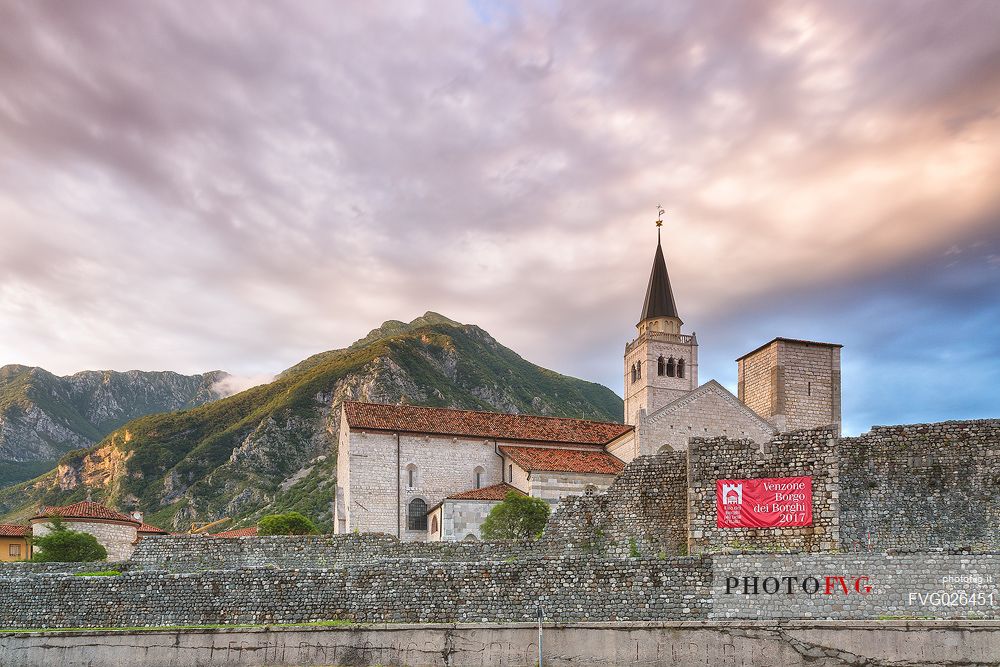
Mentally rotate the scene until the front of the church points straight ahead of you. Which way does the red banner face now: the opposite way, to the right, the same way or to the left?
to the left

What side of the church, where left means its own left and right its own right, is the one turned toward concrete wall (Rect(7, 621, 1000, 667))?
left

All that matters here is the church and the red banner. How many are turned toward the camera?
1

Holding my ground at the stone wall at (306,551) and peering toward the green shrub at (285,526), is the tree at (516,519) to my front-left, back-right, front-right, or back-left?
front-right

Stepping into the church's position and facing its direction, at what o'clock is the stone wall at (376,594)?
The stone wall is roughly at 9 o'clock from the church.

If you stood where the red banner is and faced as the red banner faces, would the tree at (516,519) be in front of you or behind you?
behind

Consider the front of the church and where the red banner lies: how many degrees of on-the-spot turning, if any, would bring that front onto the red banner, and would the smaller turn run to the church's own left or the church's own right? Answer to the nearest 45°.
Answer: approximately 90° to the church's own left

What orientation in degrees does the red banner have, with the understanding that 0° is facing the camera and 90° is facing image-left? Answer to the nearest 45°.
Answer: approximately 0°

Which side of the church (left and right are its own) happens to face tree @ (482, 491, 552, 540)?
left

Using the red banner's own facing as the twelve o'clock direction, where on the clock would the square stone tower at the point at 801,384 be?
The square stone tower is roughly at 6 o'clock from the red banner.

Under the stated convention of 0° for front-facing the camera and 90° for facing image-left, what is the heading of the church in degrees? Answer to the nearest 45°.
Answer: approximately 90°

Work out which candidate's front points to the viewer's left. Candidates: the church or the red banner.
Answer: the church
